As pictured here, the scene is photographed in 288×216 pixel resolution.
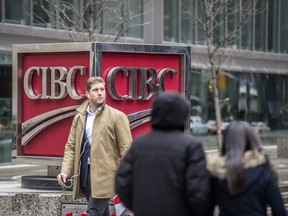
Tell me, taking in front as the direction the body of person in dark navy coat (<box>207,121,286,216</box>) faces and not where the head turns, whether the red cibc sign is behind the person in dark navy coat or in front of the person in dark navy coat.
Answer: in front

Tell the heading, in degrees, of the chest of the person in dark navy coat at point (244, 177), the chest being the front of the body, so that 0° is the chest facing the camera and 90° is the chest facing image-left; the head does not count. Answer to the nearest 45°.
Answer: approximately 180°

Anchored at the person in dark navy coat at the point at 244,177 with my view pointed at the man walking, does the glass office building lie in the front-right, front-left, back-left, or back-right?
front-right

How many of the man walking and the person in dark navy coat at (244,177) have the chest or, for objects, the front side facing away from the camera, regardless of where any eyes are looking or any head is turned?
1

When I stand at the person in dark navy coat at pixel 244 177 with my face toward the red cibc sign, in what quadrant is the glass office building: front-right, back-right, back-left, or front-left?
front-right

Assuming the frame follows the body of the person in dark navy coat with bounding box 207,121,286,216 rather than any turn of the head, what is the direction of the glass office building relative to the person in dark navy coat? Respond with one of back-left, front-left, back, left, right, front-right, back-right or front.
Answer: front

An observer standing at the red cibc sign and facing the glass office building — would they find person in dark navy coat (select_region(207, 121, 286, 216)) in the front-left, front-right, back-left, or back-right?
back-right

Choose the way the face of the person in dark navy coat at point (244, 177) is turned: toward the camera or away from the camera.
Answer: away from the camera

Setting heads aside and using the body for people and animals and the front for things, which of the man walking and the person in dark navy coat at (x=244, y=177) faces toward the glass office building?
the person in dark navy coat

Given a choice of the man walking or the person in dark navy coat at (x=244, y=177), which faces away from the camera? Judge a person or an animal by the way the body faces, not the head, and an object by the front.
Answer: the person in dark navy coat

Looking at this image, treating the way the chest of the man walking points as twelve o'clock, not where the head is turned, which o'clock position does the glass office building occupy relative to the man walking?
The glass office building is roughly at 5 o'clock from the man walking.

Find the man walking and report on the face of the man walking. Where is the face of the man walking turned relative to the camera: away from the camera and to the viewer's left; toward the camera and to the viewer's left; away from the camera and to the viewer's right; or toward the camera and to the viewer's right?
toward the camera and to the viewer's right

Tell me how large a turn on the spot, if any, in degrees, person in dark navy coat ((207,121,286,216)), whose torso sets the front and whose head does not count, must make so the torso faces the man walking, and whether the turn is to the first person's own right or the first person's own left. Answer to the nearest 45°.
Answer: approximately 45° to the first person's own left

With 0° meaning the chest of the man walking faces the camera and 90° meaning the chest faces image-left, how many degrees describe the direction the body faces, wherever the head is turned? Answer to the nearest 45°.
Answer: approximately 45°
